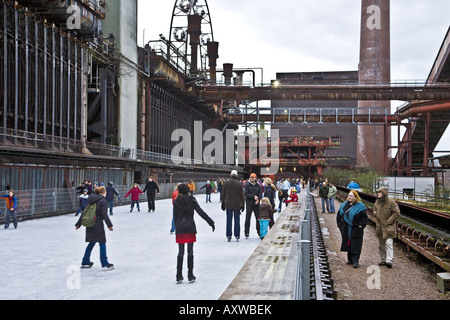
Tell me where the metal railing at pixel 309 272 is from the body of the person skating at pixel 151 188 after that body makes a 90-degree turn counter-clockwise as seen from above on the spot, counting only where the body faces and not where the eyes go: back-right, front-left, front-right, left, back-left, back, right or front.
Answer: right

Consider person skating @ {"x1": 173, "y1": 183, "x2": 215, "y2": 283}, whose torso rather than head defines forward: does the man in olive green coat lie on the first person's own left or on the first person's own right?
on the first person's own right

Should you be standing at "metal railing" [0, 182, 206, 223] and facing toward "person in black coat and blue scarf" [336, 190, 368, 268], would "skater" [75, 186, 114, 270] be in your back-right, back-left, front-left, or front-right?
front-right

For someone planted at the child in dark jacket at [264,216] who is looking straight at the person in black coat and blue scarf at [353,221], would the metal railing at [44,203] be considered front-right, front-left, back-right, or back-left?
back-right

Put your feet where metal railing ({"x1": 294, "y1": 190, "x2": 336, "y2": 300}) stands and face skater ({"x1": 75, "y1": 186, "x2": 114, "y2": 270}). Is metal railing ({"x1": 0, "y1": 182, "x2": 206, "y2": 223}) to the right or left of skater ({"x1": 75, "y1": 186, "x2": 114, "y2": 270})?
right

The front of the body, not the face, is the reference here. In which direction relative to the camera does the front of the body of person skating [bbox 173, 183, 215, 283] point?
away from the camera

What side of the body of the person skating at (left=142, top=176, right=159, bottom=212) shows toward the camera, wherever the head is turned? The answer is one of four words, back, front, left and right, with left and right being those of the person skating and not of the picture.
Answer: front
